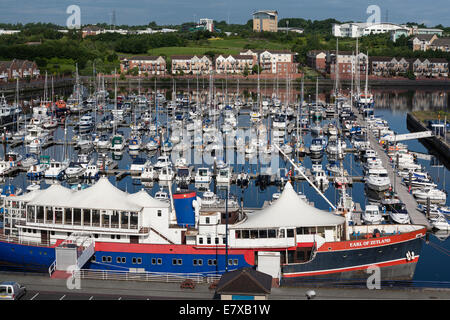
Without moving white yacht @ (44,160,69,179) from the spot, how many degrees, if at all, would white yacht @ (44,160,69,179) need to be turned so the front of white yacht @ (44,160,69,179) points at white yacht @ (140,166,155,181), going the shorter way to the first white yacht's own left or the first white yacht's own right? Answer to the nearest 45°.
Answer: approximately 135° to the first white yacht's own left

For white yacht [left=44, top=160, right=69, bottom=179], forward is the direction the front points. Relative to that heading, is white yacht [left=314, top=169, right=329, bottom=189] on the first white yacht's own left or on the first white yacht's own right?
on the first white yacht's own left

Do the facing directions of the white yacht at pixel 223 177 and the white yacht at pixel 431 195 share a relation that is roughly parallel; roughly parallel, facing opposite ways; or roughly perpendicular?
roughly perpendicular

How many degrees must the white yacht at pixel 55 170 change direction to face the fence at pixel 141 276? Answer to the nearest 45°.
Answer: approximately 45° to its left

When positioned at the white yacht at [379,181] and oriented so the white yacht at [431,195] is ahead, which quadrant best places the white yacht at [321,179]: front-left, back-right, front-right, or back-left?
back-right

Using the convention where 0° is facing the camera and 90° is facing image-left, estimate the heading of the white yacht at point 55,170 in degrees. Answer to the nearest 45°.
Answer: approximately 45°

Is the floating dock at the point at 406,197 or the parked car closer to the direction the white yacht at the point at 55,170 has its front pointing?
the parked car
